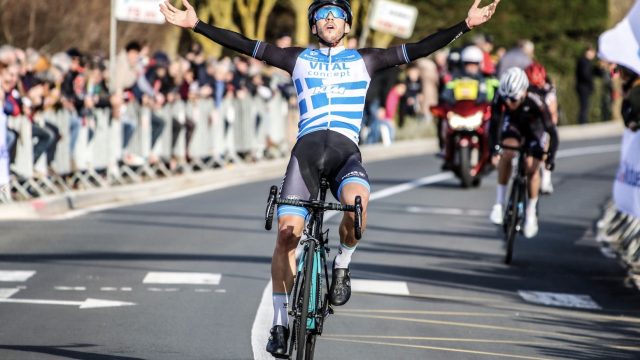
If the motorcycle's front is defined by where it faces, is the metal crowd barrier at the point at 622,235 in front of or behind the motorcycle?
in front

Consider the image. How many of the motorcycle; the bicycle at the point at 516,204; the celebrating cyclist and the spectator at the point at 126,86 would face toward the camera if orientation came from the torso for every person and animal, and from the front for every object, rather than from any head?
3

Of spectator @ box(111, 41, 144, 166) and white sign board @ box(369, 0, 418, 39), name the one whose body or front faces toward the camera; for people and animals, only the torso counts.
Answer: the white sign board

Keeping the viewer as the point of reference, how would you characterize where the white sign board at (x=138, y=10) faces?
facing the viewer

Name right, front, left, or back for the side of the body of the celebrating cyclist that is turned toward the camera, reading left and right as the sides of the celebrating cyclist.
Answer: front

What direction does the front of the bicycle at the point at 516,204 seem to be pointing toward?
toward the camera

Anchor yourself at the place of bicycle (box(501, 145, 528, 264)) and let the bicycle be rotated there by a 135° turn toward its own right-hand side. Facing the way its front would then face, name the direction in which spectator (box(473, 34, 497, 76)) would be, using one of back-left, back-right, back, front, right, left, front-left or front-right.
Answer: front-right

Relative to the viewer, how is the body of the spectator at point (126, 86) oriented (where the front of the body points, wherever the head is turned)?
to the viewer's right

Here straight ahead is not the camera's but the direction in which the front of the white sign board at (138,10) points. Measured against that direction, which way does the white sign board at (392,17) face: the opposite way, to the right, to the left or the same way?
the same way

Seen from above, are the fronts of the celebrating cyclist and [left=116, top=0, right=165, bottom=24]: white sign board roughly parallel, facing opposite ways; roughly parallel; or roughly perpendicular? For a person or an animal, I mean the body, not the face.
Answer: roughly parallel

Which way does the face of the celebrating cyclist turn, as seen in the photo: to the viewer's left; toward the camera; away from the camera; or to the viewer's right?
toward the camera

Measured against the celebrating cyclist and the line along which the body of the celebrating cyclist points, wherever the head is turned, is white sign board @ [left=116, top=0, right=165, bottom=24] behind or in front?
behind
